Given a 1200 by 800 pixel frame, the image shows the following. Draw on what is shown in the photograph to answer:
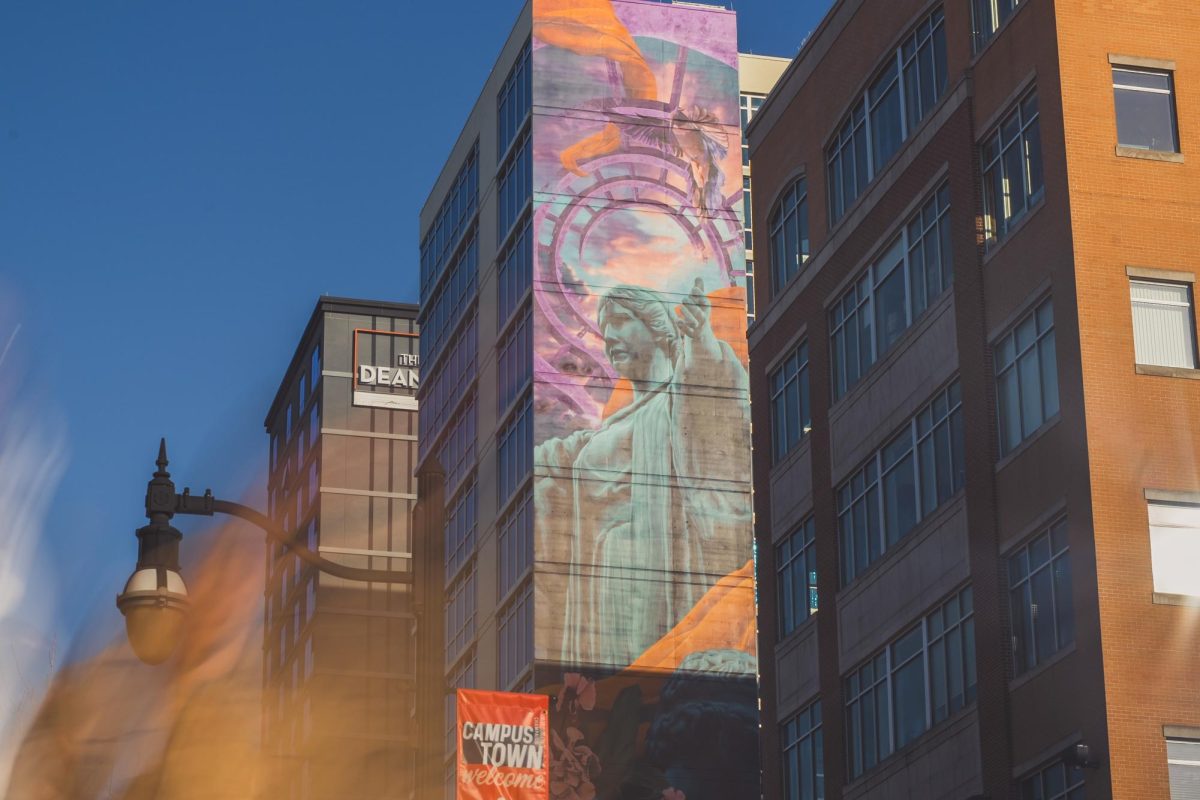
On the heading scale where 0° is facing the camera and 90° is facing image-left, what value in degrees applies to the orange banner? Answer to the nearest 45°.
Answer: approximately 0°
